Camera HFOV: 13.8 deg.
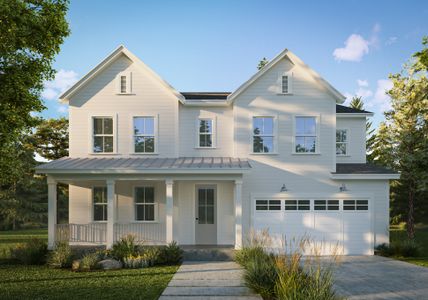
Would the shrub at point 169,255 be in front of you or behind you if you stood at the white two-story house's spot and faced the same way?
in front

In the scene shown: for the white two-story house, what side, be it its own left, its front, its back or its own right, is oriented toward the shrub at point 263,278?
front

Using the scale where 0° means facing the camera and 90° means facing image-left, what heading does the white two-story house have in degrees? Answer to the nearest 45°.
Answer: approximately 0°

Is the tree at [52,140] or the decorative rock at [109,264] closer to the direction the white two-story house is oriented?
the decorative rock
